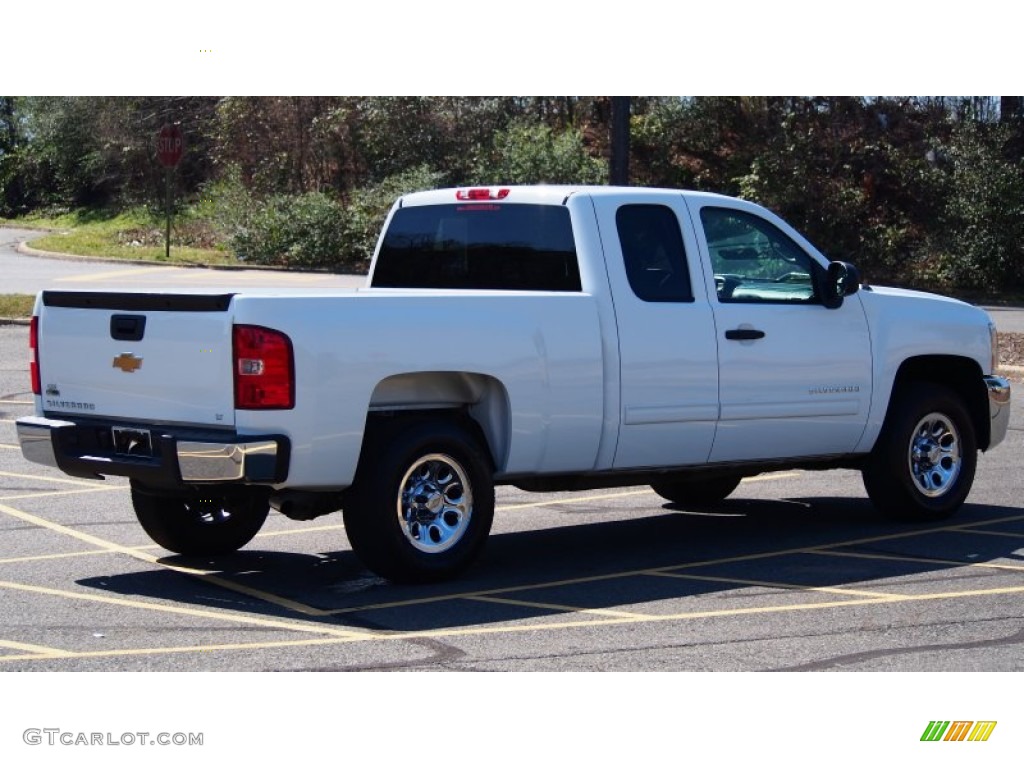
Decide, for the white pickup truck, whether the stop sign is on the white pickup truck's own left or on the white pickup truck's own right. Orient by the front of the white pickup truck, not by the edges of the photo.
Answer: on the white pickup truck's own left

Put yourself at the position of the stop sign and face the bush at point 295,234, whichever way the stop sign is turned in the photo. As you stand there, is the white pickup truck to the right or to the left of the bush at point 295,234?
right

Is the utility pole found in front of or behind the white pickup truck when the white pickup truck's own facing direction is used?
in front

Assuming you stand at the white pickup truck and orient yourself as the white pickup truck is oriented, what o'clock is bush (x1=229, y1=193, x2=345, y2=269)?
The bush is roughly at 10 o'clock from the white pickup truck.

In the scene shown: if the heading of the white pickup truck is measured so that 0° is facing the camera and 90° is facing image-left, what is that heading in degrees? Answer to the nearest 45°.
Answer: approximately 225°

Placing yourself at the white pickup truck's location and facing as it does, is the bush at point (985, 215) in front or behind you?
in front
